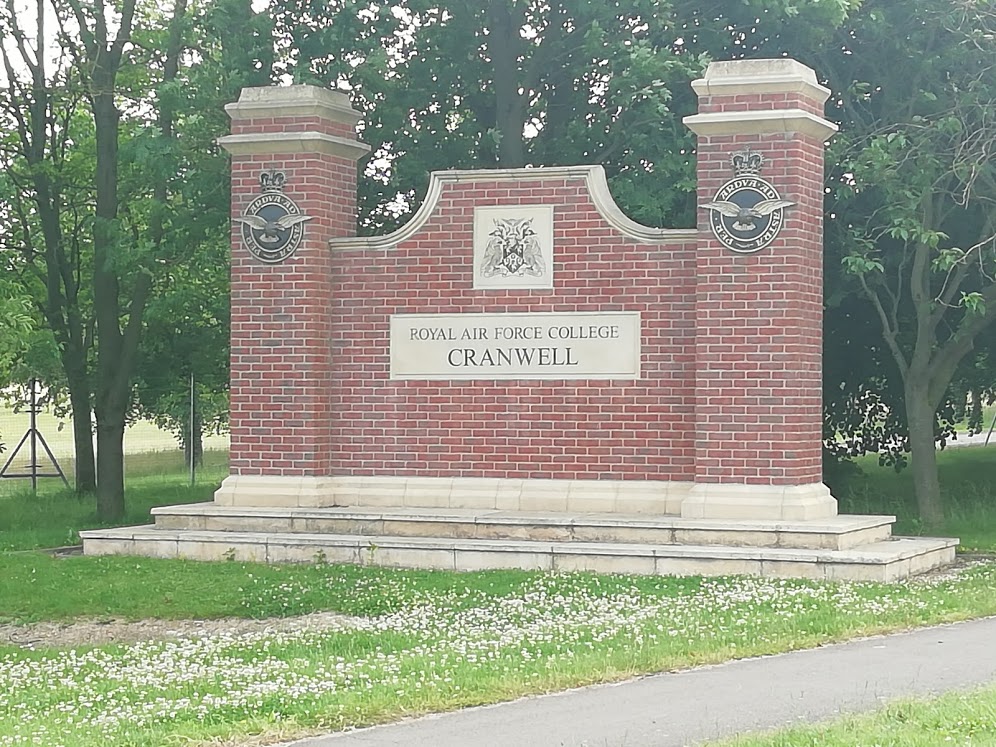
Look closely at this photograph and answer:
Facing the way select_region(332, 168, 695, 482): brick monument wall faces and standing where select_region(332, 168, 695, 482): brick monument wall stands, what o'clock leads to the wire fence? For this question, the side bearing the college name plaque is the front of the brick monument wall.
The wire fence is roughly at 5 o'clock from the brick monument wall.

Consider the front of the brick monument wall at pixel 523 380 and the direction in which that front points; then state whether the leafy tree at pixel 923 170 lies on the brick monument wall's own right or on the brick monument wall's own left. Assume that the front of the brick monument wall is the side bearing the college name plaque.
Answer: on the brick monument wall's own left

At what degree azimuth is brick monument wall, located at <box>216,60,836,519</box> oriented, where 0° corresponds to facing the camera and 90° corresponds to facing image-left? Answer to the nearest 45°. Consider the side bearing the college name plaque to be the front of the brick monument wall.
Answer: approximately 0°

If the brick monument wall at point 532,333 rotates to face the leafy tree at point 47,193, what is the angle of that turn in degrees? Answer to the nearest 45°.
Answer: approximately 135° to its right

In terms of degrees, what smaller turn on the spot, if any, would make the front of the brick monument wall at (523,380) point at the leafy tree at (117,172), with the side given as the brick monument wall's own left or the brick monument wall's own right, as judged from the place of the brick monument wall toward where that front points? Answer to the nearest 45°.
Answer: approximately 135° to the brick monument wall's own right

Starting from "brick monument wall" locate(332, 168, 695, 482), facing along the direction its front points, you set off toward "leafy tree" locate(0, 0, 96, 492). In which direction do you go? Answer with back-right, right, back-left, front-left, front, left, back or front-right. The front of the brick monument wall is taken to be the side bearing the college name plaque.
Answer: back-right
